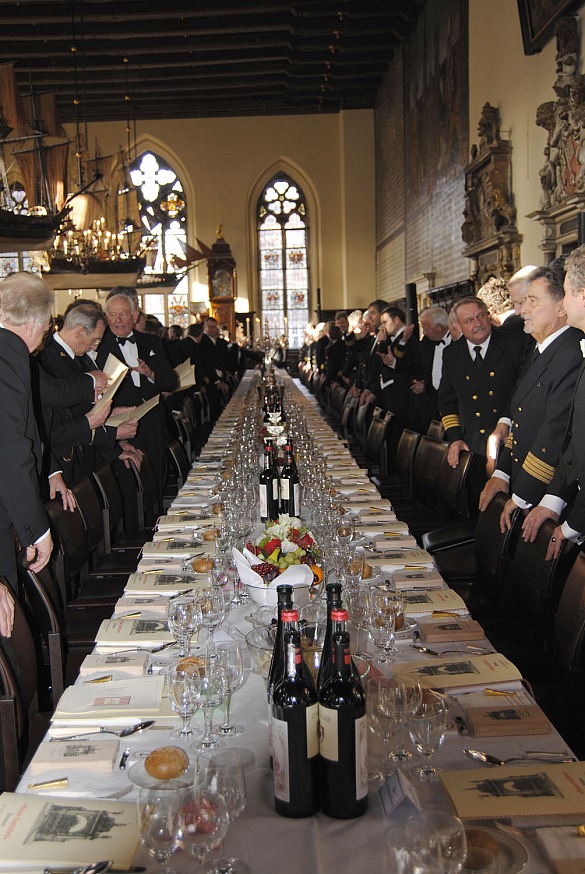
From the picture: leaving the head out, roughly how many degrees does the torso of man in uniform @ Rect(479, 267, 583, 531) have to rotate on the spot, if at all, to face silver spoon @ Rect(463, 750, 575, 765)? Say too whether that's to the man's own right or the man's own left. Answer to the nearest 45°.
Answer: approximately 90° to the man's own left

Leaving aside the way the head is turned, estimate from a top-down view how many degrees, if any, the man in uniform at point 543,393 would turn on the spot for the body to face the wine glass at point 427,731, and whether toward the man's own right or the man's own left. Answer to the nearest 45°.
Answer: approximately 90° to the man's own left

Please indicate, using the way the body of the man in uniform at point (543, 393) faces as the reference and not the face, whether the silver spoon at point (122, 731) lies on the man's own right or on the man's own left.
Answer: on the man's own left

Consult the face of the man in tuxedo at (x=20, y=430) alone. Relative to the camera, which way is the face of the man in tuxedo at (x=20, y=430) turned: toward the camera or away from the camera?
away from the camera

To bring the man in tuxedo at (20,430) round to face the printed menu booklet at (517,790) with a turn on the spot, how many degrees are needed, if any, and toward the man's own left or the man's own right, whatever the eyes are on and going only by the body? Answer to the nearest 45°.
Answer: approximately 90° to the man's own right

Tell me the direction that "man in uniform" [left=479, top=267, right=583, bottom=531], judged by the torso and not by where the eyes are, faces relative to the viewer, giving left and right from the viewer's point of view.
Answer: facing to the left of the viewer

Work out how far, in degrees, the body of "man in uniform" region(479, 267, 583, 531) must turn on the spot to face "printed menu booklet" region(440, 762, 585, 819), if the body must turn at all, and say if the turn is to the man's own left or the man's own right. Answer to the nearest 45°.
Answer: approximately 90° to the man's own left

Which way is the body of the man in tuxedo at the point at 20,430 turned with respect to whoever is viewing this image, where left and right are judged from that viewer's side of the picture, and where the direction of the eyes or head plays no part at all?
facing away from the viewer and to the right of the viewer

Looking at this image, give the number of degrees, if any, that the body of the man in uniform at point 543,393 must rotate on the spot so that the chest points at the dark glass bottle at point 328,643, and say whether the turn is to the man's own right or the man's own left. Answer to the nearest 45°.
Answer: approximately 90° to the man's own left

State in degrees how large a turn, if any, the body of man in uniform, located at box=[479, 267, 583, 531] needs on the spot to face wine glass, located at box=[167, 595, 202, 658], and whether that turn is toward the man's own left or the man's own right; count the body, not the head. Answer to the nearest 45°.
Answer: approximately 45° to the man's own left

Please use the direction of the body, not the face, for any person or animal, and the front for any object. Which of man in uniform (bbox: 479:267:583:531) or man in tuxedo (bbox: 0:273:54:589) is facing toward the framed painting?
man in tuxedo (bbox: 0:273:54:589)

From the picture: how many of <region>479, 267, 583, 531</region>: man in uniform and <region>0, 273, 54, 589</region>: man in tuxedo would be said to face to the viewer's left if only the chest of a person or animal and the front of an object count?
1

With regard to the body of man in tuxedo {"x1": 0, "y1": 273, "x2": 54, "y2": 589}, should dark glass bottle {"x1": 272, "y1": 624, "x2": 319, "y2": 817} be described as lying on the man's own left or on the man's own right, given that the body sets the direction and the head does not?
on the man's own right

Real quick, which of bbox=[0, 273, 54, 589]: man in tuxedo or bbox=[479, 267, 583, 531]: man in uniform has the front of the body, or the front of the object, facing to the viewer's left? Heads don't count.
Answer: bbox=[479, 267, 583, 531]: man in uniform

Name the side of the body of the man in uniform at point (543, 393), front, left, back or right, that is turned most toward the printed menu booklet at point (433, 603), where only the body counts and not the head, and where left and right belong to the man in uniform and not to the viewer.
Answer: left
